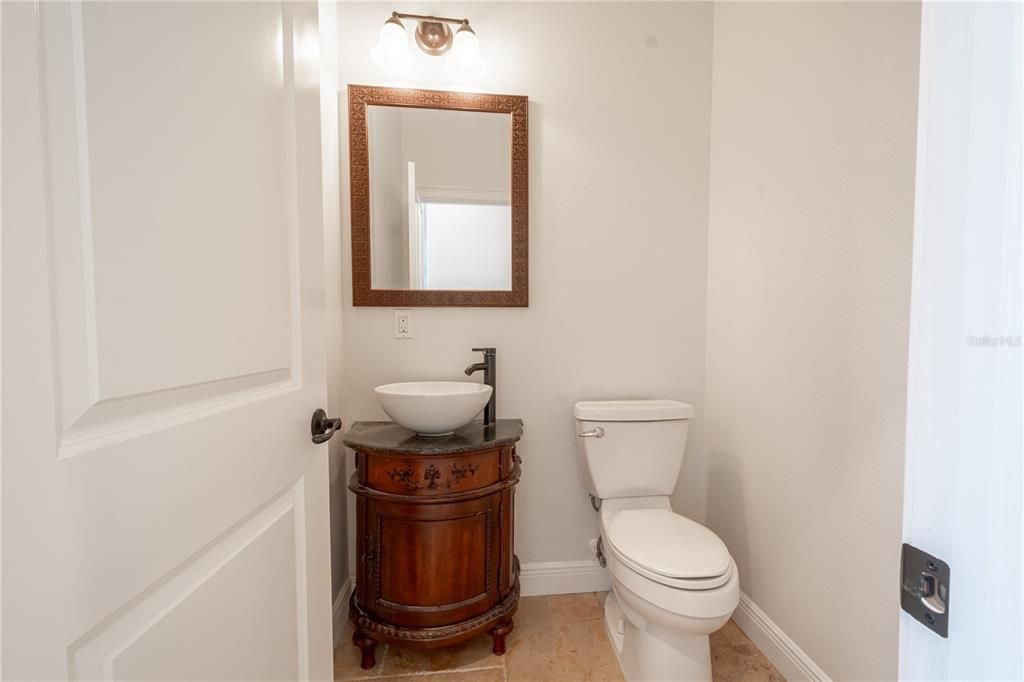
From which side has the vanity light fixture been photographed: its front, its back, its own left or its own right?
front

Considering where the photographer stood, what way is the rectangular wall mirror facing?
facing the viewer

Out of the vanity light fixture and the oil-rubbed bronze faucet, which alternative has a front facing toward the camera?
the vanity light fixture

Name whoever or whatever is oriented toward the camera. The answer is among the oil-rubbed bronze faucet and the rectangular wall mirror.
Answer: the rectangular wall mirror

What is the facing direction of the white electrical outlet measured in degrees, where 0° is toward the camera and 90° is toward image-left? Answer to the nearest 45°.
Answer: approximately 0°

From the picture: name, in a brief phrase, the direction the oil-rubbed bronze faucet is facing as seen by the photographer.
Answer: facing to the left of the viewer

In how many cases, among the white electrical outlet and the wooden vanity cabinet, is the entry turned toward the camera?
2
